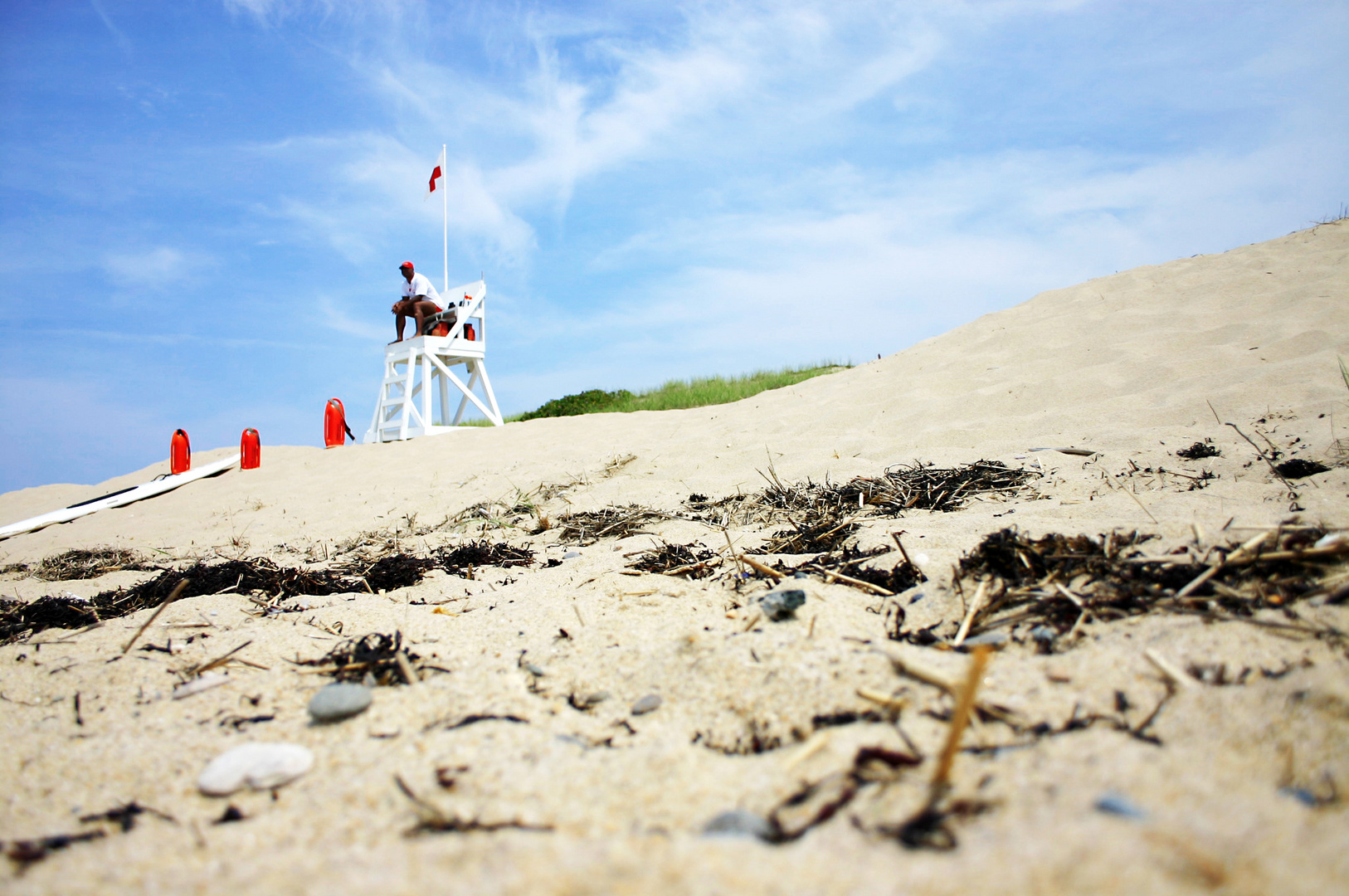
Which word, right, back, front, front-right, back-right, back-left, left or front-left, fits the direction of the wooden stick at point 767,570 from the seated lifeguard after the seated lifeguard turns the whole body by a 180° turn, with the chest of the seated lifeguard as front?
back-right

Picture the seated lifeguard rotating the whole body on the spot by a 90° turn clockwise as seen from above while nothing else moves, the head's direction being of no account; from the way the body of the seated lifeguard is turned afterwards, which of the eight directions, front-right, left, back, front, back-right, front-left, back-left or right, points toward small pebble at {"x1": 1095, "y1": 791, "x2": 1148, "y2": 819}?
back-left

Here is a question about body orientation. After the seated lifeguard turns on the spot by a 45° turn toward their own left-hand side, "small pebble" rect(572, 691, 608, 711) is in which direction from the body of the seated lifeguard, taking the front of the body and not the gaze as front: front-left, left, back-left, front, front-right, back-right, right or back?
front

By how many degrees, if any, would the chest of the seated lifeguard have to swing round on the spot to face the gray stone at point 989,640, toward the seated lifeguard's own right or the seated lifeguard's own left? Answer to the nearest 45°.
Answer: approximately 45° to the seated lifeguard's own left

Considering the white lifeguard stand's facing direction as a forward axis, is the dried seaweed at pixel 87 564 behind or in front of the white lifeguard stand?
in front

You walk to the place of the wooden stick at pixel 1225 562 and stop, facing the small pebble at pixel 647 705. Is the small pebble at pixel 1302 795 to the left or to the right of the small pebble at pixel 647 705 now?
left

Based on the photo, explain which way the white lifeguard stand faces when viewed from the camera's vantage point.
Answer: facing the viewer and to the left of the viewer

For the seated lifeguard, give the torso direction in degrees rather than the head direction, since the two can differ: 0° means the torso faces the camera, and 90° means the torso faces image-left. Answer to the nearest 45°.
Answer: approximately 45°

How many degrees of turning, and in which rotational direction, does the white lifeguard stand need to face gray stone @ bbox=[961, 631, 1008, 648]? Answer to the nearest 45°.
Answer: approximately 45° to its left

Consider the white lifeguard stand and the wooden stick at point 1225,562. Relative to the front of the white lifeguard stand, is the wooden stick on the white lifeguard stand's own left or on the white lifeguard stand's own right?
on the white lifeguard stand's own left

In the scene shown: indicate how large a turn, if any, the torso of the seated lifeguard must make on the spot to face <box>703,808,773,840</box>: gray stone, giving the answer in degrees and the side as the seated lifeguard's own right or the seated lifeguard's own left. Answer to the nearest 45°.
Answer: approximately 45° to the seated lifeguard's own left

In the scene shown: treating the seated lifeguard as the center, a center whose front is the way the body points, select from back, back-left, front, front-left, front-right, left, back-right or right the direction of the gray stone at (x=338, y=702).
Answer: front-left

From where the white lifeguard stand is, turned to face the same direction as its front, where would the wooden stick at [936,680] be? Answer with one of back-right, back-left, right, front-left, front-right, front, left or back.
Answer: front-left

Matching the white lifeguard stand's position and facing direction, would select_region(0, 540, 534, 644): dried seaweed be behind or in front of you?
in front
